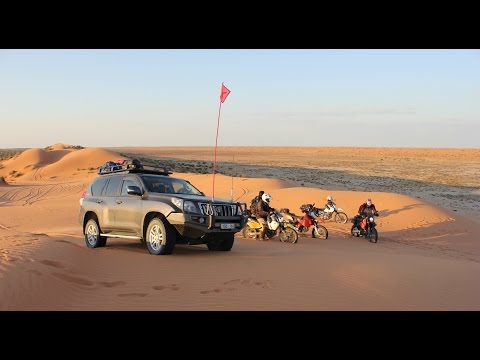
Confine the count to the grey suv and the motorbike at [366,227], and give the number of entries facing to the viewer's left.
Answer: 0

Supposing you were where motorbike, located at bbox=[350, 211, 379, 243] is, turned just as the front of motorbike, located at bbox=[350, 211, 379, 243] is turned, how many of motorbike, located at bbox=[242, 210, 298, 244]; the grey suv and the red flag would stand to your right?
3

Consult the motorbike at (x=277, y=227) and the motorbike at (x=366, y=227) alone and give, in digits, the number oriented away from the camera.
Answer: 0

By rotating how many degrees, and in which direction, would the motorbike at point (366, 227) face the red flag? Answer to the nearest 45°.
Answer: approximately 90° to its right

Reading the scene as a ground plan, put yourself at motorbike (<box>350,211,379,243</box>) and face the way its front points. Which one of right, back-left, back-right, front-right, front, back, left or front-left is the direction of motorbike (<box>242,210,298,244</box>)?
right

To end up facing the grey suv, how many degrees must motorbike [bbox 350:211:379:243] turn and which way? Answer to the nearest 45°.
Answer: approximately 90° to its right

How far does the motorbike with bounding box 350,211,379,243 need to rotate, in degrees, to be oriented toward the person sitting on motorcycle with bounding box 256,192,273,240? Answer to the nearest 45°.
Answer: approximately 90° to its right

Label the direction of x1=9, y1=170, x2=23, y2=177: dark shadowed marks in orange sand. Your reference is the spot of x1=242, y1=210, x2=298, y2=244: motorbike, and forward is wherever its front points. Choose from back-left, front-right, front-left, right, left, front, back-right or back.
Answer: back-left

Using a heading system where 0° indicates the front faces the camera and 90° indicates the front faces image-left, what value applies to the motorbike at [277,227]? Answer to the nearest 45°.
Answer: approximately 270°

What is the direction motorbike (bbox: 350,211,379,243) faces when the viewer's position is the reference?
facing the viewer and to the right of the viewer
